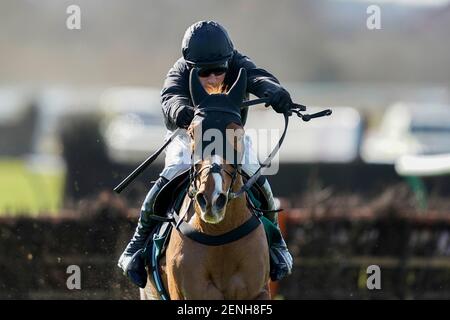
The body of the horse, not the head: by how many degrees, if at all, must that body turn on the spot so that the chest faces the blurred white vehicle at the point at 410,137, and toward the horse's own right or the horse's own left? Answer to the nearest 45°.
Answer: approximately 180°

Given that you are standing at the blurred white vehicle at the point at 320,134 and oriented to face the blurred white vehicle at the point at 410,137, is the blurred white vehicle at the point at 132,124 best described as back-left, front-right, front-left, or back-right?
back-left

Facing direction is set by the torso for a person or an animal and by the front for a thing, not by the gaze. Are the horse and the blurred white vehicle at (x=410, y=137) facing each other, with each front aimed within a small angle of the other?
no

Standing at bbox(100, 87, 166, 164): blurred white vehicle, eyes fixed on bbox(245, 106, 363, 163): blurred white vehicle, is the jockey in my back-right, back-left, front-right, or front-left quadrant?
front-right

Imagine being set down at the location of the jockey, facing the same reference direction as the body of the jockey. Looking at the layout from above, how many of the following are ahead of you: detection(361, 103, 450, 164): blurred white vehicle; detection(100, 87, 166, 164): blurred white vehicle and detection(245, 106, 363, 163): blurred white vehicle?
0

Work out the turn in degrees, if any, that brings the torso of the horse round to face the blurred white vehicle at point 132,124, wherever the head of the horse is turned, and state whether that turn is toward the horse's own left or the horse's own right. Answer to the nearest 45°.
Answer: approximately 180°

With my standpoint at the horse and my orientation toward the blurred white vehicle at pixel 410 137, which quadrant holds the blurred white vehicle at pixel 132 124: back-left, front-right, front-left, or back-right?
front-left

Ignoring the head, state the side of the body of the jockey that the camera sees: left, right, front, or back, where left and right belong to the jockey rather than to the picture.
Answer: front

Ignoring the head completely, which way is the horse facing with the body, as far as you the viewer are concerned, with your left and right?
facing the viewer

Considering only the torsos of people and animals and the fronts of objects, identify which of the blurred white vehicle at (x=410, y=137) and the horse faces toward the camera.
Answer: the horse
